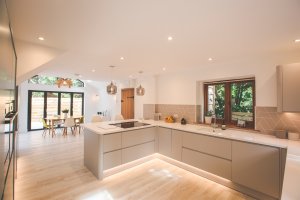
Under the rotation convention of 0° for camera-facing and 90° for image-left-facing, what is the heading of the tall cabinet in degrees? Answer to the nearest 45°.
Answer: approximately 270°

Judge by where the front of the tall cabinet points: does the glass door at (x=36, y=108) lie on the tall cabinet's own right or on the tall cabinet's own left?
on the tall cabinet's own left

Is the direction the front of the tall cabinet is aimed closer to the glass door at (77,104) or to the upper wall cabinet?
the upper wall cabinet

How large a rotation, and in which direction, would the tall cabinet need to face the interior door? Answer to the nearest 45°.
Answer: approximately 45° to its left

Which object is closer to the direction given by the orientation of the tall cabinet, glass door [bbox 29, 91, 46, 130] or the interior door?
the interior door

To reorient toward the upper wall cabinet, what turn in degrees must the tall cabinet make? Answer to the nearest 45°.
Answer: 0° — it already faces it

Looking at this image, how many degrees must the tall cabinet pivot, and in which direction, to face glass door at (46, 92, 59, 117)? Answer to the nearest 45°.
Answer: approximately 90° to its left

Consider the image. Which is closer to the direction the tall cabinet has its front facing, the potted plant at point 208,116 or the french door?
the potted plant

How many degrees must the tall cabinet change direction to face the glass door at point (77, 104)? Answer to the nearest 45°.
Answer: approximately 90° to its left

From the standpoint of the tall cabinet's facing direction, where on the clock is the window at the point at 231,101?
The window is roughly at 12 o'clock from the tall cabinet.

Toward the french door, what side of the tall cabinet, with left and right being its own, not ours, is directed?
left

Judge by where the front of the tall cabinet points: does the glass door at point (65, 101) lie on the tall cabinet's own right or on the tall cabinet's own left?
on the tall cabinet's own left
